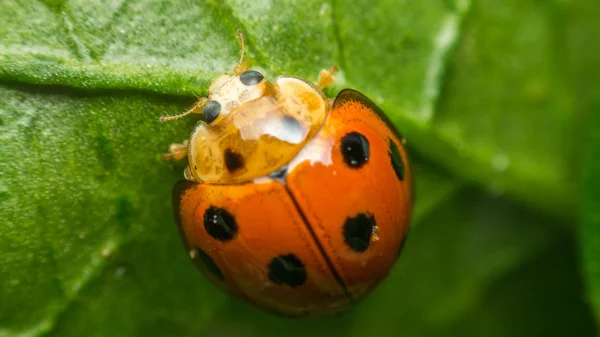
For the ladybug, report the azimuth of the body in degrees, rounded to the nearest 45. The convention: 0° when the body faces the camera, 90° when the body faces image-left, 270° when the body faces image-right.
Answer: approximately 135°
